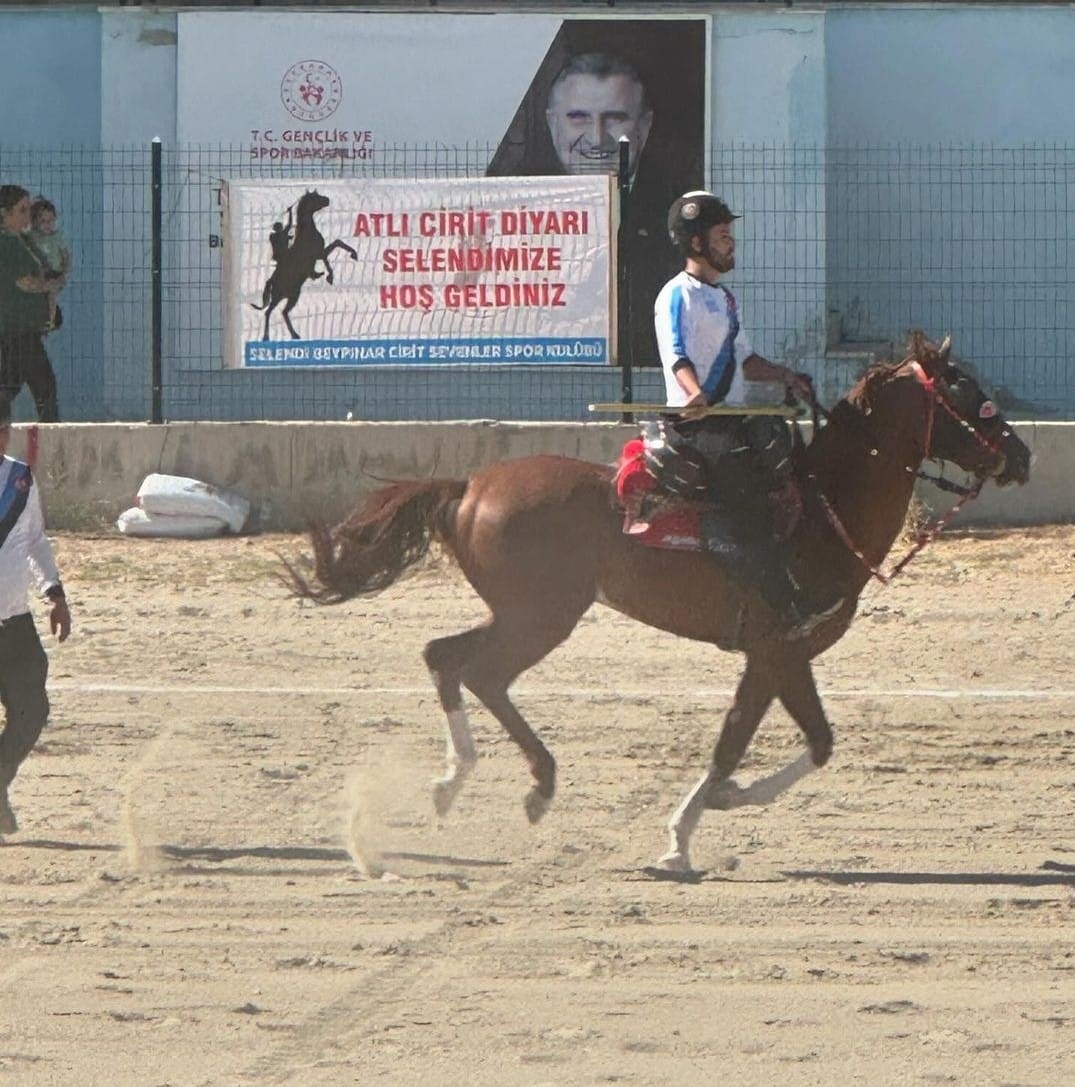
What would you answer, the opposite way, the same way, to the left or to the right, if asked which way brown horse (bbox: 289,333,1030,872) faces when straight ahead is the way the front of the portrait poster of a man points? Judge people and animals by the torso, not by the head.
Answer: to the left

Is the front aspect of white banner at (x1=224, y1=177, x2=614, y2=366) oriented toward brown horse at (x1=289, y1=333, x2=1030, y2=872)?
yes

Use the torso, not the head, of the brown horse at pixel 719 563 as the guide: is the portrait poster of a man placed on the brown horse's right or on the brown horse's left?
on the brown horse's left

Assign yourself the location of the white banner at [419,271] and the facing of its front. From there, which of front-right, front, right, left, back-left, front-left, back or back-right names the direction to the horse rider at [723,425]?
front

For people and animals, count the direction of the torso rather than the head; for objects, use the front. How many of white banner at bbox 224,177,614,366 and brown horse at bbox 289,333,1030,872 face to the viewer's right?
1

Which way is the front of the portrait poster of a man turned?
toward the camera

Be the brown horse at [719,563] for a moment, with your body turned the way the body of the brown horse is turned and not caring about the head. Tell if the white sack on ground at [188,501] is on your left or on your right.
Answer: on your left

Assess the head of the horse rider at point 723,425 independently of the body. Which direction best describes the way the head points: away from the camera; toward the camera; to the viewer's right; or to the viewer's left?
to the viewer's right

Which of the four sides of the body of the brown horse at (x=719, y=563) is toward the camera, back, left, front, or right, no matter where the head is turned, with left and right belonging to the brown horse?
right

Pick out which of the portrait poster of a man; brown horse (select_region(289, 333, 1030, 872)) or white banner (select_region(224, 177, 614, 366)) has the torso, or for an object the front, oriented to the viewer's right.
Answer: the brown horse

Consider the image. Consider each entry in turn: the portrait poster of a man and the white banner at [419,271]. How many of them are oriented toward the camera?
2

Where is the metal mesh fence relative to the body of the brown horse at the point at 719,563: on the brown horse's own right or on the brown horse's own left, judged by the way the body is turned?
on the brown horse's own left
